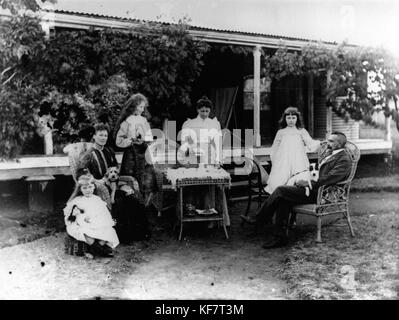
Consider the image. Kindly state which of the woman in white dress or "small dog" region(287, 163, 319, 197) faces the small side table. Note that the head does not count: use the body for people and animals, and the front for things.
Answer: the woman in white dress

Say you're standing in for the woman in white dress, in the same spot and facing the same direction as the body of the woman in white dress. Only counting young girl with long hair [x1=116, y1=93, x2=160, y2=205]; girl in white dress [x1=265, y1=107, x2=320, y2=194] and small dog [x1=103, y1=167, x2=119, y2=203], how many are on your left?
1

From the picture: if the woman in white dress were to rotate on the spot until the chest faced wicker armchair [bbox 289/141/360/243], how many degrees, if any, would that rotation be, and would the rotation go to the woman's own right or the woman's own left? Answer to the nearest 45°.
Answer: approximately 45° to the woman's own left

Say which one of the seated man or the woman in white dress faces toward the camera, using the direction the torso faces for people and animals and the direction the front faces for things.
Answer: the woman in white dress

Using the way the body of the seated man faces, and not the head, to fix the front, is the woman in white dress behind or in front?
in front

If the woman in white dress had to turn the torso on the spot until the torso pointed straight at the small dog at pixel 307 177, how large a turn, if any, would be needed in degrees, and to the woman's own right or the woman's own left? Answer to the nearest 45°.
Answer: approximately 45° to the woman's own left

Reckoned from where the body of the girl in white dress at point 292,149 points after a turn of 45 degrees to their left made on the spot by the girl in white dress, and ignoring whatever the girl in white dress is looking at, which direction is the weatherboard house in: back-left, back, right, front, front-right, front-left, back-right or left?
back-left

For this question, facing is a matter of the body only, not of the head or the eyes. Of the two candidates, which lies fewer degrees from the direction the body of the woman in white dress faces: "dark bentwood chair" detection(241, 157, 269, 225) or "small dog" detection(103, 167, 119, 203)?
the small dog

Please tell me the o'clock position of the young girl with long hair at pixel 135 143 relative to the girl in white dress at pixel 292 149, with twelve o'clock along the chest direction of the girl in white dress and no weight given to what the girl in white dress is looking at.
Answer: The young girl with long hair is roughly at 2 o'clock from the girl in white dress.

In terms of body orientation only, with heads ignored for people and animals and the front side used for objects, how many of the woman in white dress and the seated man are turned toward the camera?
1

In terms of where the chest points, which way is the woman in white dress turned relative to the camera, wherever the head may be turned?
toward the camera

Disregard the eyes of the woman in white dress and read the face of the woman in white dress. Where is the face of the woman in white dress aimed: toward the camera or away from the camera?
toward the camera

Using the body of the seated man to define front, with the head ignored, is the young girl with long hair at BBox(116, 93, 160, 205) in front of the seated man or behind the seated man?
in front

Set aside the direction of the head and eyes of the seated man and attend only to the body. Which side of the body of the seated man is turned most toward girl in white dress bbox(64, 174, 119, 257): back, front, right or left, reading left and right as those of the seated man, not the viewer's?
front

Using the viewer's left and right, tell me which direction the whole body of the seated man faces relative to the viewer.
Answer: facing to the left of the viewer

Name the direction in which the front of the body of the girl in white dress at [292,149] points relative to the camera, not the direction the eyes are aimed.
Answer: toward the camera
